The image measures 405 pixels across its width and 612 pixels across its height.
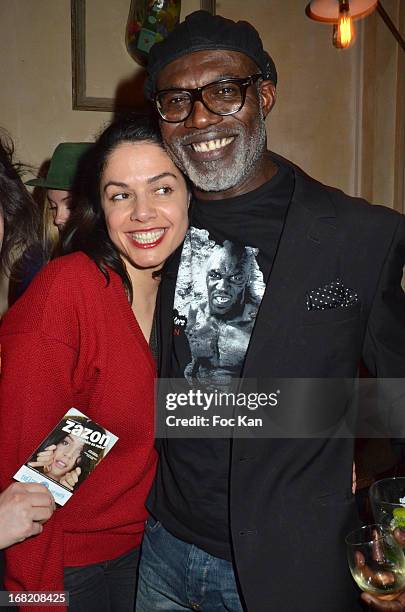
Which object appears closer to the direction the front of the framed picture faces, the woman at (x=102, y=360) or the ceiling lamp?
the woman

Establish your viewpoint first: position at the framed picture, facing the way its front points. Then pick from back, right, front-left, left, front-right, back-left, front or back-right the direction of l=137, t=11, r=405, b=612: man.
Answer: front

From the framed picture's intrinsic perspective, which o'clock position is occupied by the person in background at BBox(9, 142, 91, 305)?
The person in background is roughly at 12 o'clock from the framed picture.

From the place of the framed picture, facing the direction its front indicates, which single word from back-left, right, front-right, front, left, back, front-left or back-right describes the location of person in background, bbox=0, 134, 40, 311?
front

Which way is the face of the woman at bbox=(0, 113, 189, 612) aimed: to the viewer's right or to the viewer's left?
to the viewer's right

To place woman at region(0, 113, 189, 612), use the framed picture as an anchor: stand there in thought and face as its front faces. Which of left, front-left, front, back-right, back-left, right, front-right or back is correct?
front

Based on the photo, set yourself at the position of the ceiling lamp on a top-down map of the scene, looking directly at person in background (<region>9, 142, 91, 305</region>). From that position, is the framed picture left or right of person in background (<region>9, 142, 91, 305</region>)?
right

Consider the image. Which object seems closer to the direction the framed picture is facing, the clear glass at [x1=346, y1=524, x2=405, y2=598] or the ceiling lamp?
the clear glass

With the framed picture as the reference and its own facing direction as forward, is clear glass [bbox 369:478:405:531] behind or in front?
in front

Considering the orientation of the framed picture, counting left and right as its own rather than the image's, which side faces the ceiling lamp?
left

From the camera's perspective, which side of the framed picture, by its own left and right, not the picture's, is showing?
front

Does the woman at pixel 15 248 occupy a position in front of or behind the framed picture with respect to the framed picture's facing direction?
in front
